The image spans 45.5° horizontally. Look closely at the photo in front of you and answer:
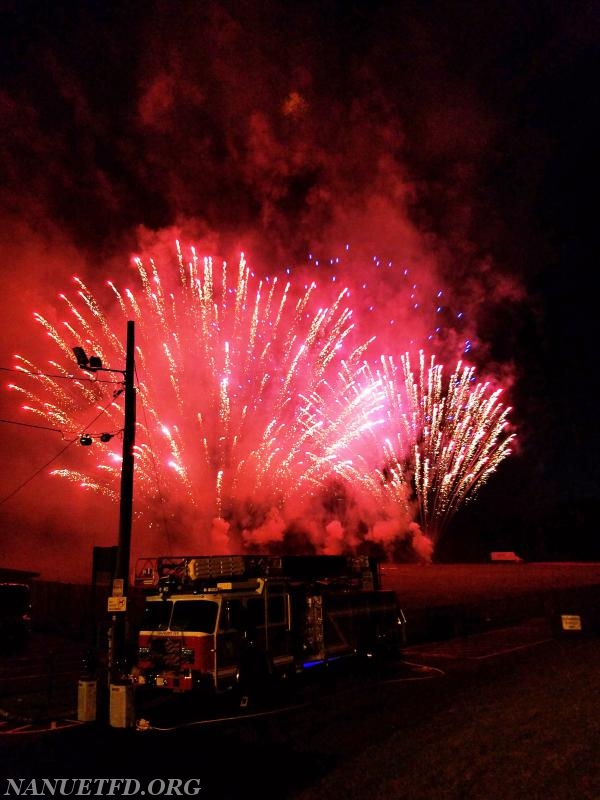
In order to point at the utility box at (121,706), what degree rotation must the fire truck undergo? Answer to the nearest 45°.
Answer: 0° — it already faces it

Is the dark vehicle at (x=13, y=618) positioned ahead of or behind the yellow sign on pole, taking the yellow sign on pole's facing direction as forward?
behind

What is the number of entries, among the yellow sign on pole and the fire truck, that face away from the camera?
0

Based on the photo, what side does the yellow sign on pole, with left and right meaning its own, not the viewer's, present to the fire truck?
left

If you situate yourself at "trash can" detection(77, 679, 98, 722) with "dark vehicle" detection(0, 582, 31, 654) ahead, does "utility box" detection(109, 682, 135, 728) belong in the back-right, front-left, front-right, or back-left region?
back-right

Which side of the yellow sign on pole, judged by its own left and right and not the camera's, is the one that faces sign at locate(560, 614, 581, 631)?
left

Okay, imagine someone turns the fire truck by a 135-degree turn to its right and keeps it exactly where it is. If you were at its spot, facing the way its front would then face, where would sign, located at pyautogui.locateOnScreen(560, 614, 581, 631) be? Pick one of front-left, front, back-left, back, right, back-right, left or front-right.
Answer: front-right

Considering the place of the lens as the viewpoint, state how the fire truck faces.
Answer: facing the viewer and to the left of the viewer

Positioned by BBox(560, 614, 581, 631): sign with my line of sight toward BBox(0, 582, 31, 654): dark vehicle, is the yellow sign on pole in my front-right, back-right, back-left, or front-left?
front-left

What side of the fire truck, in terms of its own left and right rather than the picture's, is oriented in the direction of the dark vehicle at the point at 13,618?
right

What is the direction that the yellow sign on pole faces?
toward the camera
